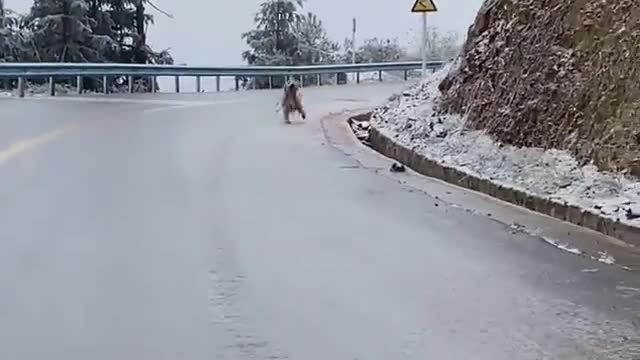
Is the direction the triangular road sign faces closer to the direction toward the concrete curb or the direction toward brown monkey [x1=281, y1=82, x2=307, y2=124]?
the concrete curb

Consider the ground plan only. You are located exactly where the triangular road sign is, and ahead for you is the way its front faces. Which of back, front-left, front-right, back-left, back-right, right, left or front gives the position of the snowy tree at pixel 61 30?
back-right

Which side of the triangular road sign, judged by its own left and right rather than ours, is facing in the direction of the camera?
front

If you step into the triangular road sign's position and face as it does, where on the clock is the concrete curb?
The concrete curb is roughly at 12 o'clock from the triangular road sign.

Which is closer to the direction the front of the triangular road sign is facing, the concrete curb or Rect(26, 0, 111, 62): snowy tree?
the concrete curb

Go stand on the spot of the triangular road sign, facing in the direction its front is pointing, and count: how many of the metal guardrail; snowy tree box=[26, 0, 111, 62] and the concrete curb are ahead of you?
1
